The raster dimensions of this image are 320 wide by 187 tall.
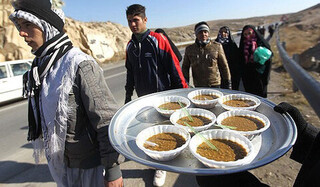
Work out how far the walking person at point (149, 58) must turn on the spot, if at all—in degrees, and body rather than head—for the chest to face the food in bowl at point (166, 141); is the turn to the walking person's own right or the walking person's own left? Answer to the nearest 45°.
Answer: approximately 45° to the walking person's own left

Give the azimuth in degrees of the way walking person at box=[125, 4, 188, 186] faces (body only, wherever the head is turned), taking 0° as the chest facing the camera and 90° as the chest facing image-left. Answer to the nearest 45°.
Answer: approximately 45°

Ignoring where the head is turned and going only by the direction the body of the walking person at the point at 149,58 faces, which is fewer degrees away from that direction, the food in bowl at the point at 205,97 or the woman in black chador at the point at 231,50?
the food in bowl

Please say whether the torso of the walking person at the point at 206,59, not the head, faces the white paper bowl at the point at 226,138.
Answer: yes

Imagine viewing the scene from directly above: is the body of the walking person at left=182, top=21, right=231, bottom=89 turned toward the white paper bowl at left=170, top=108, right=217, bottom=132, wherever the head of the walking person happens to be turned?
yes

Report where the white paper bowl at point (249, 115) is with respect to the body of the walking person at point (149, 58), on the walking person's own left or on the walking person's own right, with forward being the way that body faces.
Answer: on the walking person's own left

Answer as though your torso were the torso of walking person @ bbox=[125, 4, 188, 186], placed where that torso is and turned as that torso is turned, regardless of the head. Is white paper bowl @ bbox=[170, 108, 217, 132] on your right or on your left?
on your left
